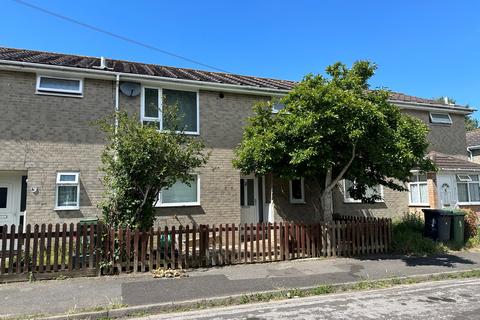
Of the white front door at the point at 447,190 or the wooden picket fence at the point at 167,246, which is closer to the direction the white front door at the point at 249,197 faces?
the wooden picket fence

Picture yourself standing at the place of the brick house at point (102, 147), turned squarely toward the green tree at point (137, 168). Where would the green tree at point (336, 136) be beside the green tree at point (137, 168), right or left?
left

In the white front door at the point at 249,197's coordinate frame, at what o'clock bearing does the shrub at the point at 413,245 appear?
The shrub is roughly at 10 o'clock from the white front door.

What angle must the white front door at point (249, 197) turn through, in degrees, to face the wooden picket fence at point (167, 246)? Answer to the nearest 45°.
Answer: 0° — it already faces it

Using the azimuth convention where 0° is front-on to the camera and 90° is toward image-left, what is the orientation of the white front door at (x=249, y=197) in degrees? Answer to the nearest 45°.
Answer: approximately 0°

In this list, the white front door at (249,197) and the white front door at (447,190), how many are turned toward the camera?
2

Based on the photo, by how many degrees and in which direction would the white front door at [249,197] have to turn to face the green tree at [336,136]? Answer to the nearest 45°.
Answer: approximately 45° to its left

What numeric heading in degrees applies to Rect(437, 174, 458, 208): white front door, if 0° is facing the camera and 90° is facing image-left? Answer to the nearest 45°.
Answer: approximately 0°
